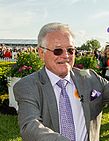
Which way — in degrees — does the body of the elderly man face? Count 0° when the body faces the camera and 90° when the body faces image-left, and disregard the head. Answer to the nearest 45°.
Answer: approximately 315°
